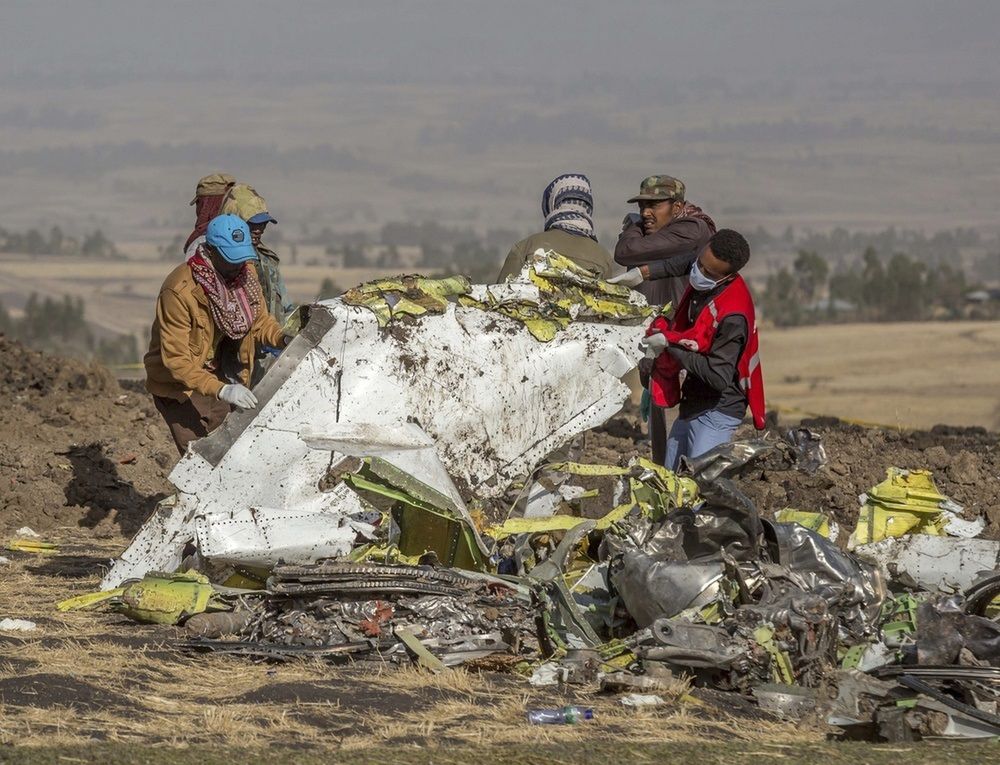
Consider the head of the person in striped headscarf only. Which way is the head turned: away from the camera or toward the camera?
away from the camera

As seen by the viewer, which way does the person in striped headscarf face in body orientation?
away from the camera

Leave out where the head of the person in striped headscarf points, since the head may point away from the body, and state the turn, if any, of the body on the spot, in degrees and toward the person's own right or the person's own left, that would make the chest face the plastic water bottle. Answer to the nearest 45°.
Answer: approximately 180°

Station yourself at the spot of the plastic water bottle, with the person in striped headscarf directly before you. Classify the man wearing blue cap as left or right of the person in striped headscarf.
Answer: left

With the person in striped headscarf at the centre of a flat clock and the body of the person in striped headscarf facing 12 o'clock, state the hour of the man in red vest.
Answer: The man in red vest is roughly at 5 o'clock from the person in striped headscarf.

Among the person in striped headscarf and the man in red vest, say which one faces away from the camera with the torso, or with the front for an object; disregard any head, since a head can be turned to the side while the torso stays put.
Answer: the person in striped headscarf

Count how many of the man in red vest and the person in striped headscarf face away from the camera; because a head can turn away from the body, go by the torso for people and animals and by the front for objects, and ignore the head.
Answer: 1

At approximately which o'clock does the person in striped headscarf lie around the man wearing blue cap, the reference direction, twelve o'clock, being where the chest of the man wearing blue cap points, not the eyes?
The person in striped headscarf is roughly at 10 o'clock from the man wearing blue cap.

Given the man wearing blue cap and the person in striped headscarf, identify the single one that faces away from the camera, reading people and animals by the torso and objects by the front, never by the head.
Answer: the person in striped headscarf

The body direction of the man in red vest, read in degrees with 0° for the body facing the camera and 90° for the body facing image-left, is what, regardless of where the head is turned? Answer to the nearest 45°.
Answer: approximately 45°
